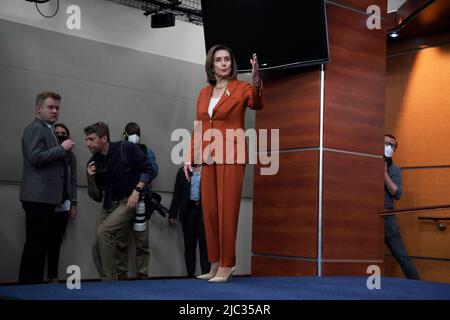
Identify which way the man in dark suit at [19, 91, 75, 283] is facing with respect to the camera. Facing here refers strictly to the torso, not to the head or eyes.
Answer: to the viewer's right

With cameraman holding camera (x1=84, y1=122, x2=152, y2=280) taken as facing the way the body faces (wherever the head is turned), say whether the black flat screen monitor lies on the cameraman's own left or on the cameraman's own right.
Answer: on the cameraman's own left

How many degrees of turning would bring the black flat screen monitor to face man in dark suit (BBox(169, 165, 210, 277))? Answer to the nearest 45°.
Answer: approximately 90° to its right

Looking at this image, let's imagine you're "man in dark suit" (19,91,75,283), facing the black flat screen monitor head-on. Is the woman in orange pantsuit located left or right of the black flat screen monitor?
right

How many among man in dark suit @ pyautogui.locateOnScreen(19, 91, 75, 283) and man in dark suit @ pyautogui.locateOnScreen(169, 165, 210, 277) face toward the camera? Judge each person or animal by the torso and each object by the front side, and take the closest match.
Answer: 1

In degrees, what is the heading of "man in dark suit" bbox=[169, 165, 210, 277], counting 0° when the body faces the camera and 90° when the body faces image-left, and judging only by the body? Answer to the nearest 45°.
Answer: approximately 0°
